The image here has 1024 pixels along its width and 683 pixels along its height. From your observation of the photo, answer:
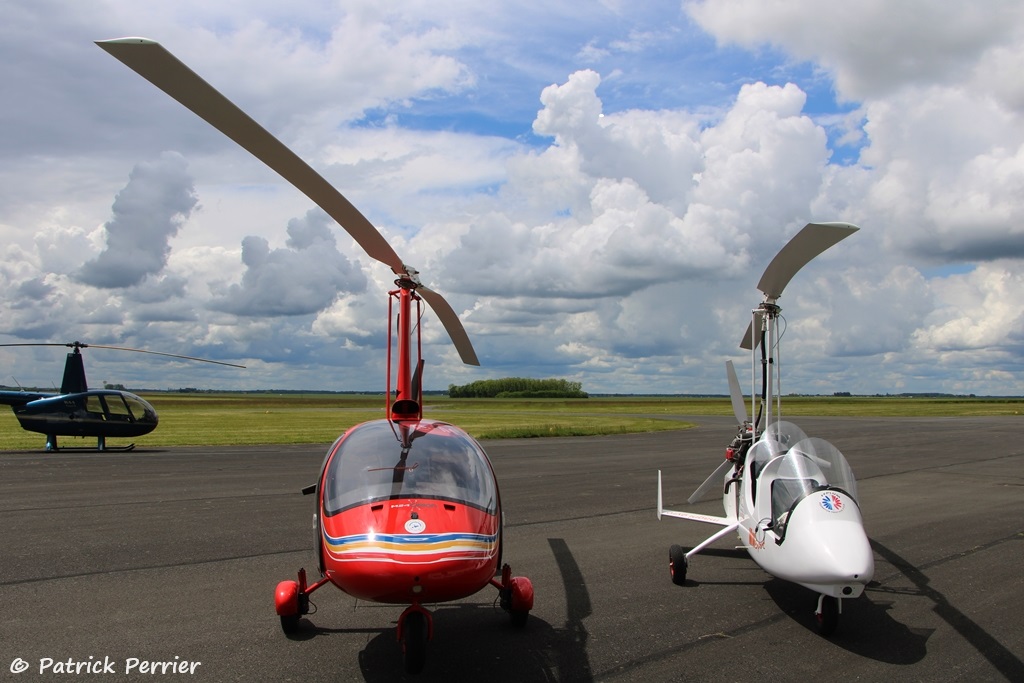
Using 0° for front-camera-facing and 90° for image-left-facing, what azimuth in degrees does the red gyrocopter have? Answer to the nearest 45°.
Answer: approximately 0°

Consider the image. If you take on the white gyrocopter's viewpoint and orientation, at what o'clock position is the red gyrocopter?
The red gyrocopter is roughly at 3 o'clock from the white gyrocopter.

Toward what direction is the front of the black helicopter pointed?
to the viewer's right

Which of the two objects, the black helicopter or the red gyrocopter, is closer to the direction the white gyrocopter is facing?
the red gyrocopter

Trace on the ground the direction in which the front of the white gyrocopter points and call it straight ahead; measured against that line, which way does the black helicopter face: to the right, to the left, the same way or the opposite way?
to the left

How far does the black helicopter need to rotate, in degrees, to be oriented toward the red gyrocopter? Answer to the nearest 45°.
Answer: approximately 90° to its right

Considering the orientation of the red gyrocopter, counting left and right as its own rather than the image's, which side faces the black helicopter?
back

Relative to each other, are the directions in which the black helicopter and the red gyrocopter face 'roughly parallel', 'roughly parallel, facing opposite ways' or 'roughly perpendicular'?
roughly perpendicular

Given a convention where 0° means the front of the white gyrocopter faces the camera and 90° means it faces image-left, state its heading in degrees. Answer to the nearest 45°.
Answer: approximately 315°

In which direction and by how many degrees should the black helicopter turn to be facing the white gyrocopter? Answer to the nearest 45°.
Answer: approximately 90° to its right

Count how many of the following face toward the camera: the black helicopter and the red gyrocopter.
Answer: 1
